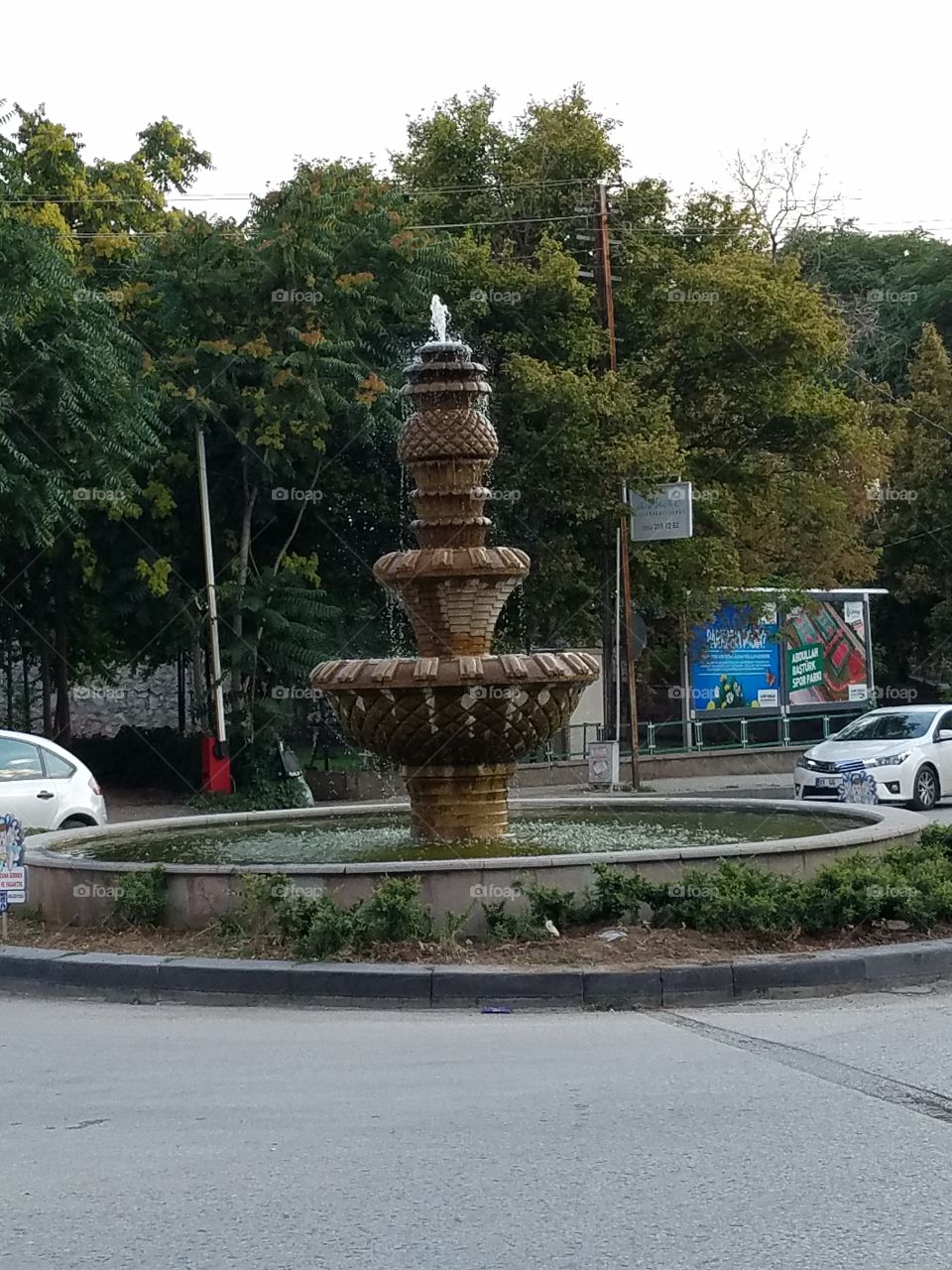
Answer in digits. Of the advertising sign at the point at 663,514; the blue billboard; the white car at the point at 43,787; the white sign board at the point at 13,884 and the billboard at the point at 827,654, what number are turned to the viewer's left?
1

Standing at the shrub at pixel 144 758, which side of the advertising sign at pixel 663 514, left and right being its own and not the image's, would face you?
right

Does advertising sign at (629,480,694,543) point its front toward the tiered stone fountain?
yes

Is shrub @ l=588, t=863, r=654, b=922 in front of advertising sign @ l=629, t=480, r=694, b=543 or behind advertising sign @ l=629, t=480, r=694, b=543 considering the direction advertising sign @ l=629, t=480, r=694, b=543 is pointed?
in front

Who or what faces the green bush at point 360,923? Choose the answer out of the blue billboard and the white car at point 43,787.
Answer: the blue billboard

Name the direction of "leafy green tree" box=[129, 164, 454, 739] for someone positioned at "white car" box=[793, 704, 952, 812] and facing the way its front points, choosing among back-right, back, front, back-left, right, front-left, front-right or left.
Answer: front-right

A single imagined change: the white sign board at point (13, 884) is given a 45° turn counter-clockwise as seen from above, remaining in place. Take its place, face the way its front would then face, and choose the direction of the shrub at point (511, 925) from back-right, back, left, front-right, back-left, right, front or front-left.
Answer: front

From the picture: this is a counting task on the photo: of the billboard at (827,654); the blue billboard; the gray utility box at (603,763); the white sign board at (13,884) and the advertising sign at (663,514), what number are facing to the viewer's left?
0

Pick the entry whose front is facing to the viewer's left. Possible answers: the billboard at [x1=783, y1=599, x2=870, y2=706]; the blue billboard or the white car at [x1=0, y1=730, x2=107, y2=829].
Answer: the white car

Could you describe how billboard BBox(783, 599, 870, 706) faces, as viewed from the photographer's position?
facing the viewer

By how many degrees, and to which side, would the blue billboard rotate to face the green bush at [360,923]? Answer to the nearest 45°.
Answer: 0° — it already faces it

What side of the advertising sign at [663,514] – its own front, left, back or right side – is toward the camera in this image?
front

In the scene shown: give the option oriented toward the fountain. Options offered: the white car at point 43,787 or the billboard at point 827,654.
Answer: the billboard

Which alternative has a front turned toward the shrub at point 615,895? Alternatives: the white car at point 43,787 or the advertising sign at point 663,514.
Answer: the advertising sign

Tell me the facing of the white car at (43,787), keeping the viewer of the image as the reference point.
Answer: facing to the left of the viewer

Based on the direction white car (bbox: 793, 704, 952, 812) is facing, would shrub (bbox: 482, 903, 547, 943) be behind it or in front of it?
in front
